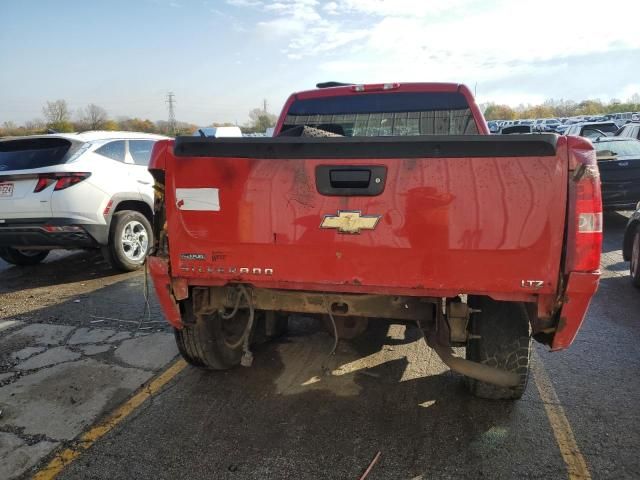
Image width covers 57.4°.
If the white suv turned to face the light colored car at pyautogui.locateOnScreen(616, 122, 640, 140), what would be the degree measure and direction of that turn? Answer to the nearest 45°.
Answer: approximately 45° to its right

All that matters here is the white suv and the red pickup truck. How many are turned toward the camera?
0

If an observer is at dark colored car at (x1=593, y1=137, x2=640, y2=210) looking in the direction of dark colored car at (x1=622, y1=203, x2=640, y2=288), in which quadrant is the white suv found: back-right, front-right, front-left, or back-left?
front-right

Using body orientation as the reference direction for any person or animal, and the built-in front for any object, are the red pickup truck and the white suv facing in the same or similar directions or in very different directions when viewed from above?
same or similar directions

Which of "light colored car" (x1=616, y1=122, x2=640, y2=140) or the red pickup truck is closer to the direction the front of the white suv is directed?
the light colored car

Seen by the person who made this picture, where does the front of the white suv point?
facing away from the viewer and to the right of the viewer

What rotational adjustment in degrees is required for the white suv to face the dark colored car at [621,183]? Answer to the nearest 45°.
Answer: approximately 45° to its right

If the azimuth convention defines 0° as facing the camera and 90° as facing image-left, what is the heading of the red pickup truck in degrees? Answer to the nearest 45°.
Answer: approximately 180°

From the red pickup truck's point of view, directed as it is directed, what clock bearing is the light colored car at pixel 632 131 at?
The light colored car is roughly at 1 o'clock from the red pickup truck.

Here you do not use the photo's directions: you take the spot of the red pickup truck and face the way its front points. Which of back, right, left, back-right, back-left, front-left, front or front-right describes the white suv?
front-left

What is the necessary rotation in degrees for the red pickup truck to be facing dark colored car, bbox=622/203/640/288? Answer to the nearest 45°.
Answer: approximately 45° to its right
